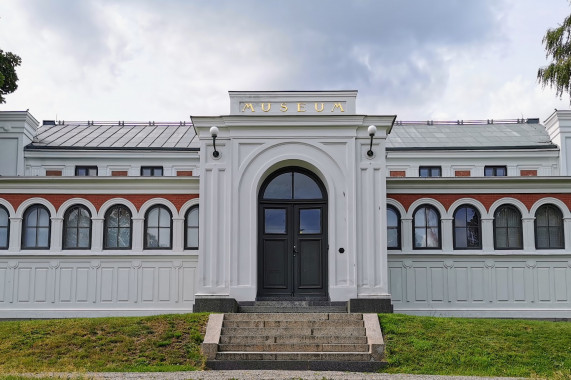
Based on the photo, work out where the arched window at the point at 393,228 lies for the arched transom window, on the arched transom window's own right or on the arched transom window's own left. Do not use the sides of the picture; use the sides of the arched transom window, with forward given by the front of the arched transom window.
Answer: on the arched transom window's own left

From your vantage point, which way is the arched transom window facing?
toward the camera
